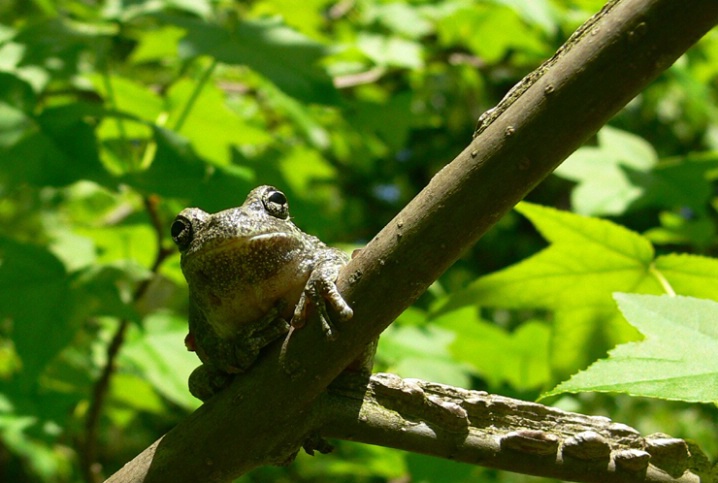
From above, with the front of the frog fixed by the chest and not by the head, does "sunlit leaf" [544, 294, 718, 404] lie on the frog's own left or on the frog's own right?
on the frog's own left

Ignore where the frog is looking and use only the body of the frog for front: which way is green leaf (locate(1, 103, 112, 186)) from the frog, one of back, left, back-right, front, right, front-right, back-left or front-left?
back-right

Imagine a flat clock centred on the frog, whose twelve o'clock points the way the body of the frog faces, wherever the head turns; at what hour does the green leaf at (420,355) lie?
The green leaf is roughly at 7 o'clock from the frog.

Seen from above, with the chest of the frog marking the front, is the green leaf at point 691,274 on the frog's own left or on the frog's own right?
on the frog's own left

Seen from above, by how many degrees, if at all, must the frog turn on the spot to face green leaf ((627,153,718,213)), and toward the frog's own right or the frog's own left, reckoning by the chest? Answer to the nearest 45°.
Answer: approximately 135° to the frog's own left

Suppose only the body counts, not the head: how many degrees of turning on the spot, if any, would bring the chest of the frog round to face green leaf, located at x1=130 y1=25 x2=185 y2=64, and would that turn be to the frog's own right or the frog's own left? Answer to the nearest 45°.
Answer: approximately 135° to the frog's own right

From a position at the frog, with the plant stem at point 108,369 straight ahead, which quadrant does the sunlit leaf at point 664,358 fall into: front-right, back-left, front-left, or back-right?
back-right

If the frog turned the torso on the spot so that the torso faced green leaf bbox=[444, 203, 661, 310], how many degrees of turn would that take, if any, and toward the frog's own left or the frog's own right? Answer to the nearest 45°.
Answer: approximately 90° to the frog's own left

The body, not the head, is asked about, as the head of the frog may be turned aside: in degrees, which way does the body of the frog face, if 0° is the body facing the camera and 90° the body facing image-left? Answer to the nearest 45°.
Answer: approximately 0°
